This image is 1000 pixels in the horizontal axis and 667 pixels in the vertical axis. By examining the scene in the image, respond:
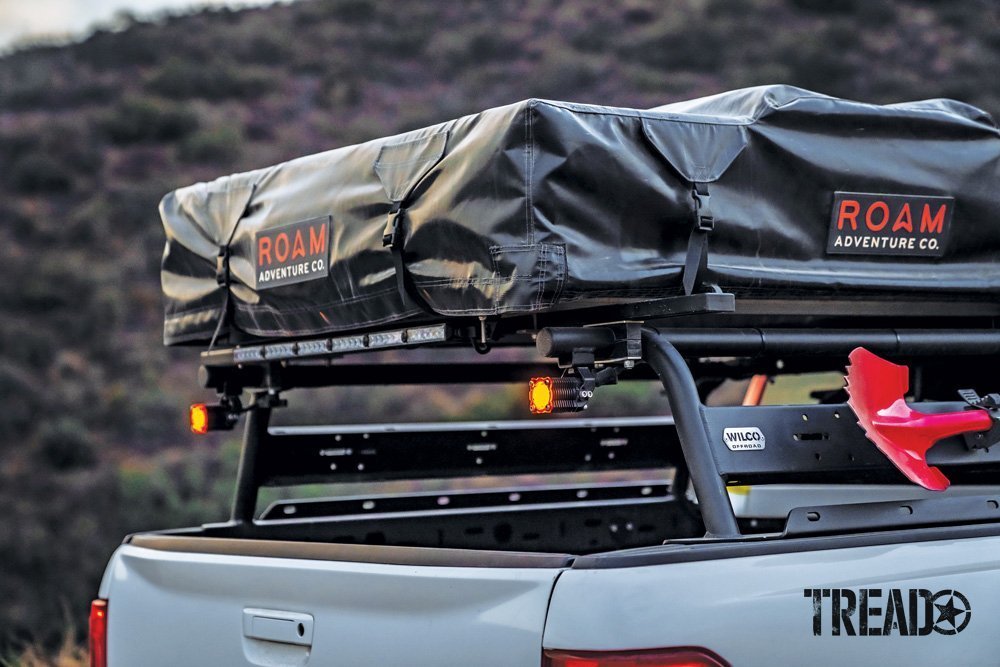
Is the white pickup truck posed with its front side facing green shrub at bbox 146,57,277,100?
no

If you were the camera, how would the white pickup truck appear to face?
facing away from the viewer and to the right of the viewer

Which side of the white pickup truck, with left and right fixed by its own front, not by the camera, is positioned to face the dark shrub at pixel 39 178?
left
